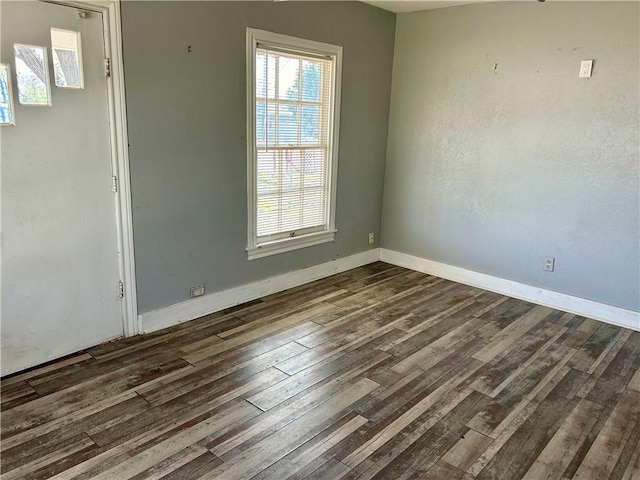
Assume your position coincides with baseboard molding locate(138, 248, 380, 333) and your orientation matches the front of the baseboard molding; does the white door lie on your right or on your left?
on your right

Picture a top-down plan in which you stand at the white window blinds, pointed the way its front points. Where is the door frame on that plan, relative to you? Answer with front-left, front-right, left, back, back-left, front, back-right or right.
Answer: right

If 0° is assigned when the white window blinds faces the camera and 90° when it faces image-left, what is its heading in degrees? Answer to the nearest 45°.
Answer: approximately 315°

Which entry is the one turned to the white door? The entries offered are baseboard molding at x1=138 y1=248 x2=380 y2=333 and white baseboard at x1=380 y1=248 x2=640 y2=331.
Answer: the white baseboard

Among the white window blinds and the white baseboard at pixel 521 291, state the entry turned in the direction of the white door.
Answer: the white baseboard

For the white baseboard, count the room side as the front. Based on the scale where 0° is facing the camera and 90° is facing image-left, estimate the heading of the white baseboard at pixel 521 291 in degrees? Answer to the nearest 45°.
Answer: approximately 45°

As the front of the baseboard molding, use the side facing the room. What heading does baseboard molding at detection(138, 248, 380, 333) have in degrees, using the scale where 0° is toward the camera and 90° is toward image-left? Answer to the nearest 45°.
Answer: approximately 315°

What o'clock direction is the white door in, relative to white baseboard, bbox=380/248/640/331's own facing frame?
The white door is roughly at 12 o'clock from the white baseboard.
